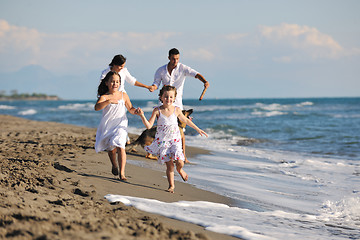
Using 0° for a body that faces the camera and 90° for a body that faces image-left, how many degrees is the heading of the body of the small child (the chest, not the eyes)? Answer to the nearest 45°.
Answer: approximately 0°

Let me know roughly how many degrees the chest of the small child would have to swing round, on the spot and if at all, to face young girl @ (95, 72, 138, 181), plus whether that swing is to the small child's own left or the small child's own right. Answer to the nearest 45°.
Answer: approximately 90° to the small child's own right
